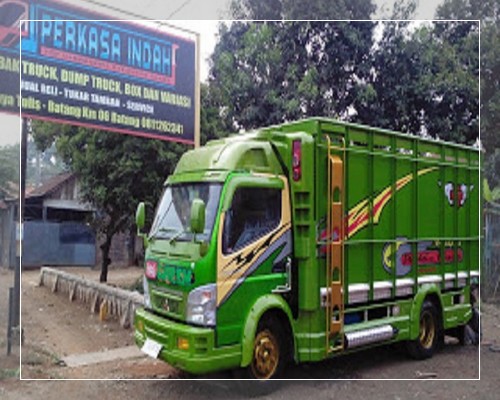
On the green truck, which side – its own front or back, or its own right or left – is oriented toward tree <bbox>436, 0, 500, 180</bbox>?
back

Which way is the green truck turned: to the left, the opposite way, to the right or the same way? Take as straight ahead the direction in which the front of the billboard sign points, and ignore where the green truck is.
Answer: to the right

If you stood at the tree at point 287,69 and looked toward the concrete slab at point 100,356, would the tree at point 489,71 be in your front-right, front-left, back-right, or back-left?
back-left

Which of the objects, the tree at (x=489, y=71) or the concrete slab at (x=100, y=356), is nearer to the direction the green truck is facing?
the concrete slab
